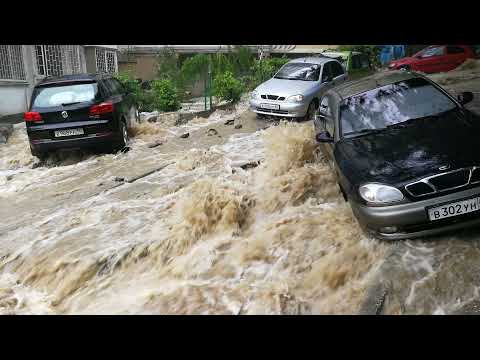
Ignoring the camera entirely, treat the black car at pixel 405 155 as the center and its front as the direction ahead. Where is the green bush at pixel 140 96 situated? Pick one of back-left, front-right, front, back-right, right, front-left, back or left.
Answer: back

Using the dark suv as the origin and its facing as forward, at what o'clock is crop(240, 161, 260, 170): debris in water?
The debris in water is roughly at 3 o'clock from the dark suv.

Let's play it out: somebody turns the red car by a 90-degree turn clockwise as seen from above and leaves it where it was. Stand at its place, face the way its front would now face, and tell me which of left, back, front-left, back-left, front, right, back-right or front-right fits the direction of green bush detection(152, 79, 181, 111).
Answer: back-left

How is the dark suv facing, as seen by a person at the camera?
facing away from the viewer and to the right of the viewer

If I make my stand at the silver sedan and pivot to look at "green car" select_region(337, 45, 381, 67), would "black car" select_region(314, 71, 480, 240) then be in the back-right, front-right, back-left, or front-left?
back-right

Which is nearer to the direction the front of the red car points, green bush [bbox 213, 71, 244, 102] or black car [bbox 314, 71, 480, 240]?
the green bush

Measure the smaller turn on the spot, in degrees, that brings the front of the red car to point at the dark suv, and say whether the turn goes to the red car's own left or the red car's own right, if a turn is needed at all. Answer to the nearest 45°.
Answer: approximately 45° to the red car's own left

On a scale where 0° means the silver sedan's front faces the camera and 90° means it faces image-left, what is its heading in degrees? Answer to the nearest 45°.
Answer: approximately 45°

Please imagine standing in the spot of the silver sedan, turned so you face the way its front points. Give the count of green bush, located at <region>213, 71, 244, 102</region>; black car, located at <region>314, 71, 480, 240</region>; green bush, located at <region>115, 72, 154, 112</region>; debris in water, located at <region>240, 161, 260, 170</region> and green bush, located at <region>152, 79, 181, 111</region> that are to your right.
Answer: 3

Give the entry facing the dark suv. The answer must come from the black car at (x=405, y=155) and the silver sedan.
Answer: the silver sedan

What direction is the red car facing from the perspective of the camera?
to the viewer's left

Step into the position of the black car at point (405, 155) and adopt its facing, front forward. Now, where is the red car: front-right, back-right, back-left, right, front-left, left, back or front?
back-left

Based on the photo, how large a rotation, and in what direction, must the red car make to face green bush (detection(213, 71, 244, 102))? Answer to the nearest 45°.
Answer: approximately 45° to its left

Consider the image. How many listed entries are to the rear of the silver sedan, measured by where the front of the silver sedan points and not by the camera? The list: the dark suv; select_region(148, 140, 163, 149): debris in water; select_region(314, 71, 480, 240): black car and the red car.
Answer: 1
